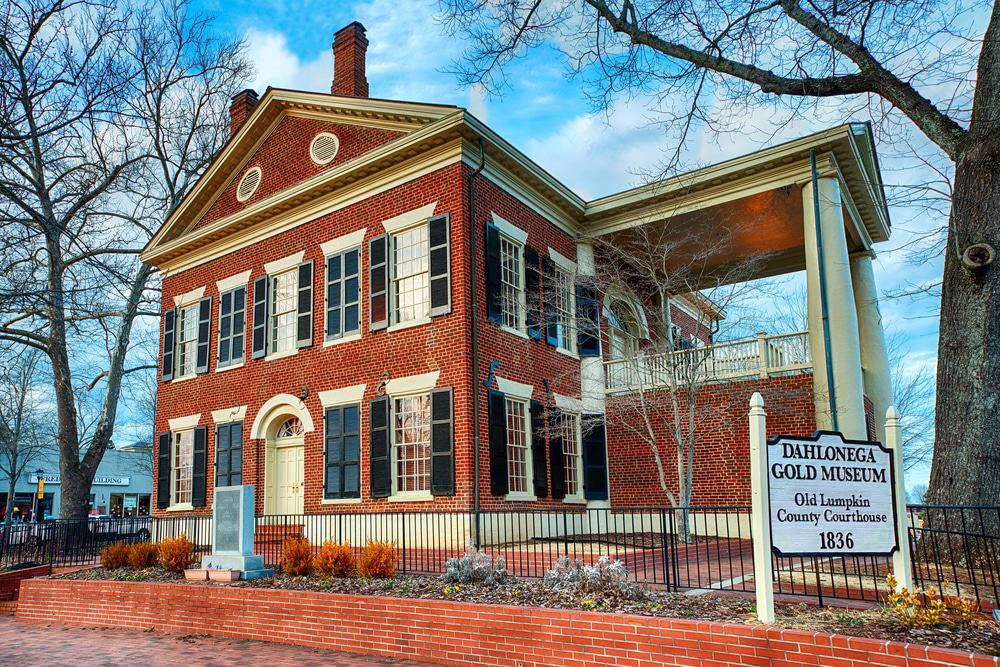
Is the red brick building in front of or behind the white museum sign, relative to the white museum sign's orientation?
behind

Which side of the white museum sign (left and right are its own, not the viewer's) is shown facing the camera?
front

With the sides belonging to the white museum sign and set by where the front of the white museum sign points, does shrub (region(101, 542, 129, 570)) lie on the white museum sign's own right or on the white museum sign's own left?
on the white museum sign's own right

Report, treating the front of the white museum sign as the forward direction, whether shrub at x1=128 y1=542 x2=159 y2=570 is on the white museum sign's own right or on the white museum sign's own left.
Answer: on the white museum sign's own right

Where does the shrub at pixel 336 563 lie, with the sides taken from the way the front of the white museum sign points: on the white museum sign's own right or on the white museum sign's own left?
on the white museum sign's own right

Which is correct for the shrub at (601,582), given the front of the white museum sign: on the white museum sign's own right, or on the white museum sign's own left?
on the white museum sign's own right
